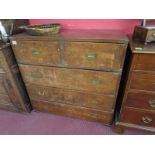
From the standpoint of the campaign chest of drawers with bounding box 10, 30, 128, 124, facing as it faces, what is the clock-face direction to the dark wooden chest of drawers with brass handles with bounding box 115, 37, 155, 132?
the dark wooden chest of drawers with brass handles with bounding box 115, 37, 155, 132 is roughly at 10 o'clock from the campaign chest of drawers with bounding box 10, 30, 128, 124.

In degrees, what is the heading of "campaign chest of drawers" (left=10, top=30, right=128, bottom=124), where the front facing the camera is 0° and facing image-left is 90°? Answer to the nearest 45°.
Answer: approximately 0°

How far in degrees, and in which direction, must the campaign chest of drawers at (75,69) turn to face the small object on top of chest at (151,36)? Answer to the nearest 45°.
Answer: approximately 90° to its left
